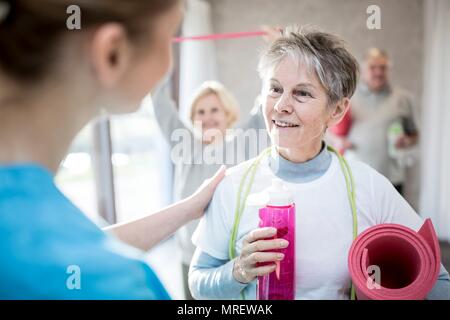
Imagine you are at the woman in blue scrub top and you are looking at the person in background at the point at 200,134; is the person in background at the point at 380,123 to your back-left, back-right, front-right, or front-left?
front-right

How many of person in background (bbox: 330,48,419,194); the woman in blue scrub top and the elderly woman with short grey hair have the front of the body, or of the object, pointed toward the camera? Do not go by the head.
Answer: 2

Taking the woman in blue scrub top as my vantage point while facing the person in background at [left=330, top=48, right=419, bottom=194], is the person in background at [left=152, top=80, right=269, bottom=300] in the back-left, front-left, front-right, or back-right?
front-left

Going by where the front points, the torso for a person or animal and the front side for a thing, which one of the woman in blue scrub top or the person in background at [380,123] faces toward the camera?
the person in background

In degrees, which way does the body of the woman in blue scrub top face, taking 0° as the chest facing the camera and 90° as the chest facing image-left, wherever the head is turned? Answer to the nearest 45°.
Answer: approximately 225°

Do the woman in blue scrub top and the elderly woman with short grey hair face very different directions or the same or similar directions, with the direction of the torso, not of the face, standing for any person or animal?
very different directions

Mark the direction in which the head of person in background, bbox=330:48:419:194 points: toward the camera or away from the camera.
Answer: toward the camera

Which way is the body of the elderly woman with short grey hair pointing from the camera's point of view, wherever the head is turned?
toward the camera

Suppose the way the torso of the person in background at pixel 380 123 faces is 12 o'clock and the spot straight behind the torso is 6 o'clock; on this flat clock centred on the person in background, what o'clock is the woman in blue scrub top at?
The woman in blue scrub top is roughly at 1 o'clock from the person in background.

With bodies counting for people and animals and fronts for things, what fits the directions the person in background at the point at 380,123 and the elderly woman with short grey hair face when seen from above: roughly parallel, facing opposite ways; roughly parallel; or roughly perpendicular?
roughly parallel

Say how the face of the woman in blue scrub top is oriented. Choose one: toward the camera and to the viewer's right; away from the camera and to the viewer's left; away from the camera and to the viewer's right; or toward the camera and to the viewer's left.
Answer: away from the camera and to the viewer's right
